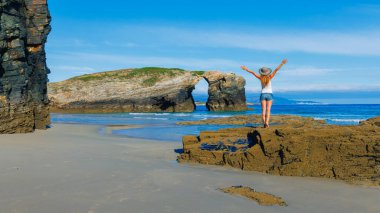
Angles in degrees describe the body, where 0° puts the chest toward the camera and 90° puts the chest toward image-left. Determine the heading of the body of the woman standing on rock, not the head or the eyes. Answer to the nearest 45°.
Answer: approximately 180°

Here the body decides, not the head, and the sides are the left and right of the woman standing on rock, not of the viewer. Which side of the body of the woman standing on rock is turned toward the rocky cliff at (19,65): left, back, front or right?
left
